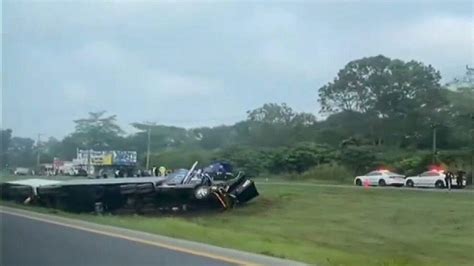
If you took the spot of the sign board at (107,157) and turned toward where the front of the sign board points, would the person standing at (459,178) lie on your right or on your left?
on your left

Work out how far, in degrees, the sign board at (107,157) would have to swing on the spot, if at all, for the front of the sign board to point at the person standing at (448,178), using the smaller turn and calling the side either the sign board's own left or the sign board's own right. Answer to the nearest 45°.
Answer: approximately 90° to the sign board's own left

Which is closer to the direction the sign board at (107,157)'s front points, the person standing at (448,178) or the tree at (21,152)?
the person standing

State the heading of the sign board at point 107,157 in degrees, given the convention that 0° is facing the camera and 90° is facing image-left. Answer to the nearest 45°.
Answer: approximately 0°

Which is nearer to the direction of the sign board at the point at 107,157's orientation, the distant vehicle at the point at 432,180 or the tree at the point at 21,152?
the distant vehicle

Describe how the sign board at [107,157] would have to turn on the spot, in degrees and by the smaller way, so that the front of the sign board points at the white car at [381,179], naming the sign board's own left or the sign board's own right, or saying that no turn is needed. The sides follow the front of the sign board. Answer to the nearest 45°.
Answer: approximately 90° to the sign board's own left

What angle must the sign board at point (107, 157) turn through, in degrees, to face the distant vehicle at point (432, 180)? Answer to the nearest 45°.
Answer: approximately 90° to its left

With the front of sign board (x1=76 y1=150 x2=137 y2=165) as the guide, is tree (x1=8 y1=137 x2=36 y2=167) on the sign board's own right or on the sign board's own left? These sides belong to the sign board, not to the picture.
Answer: on the sign board's own right
